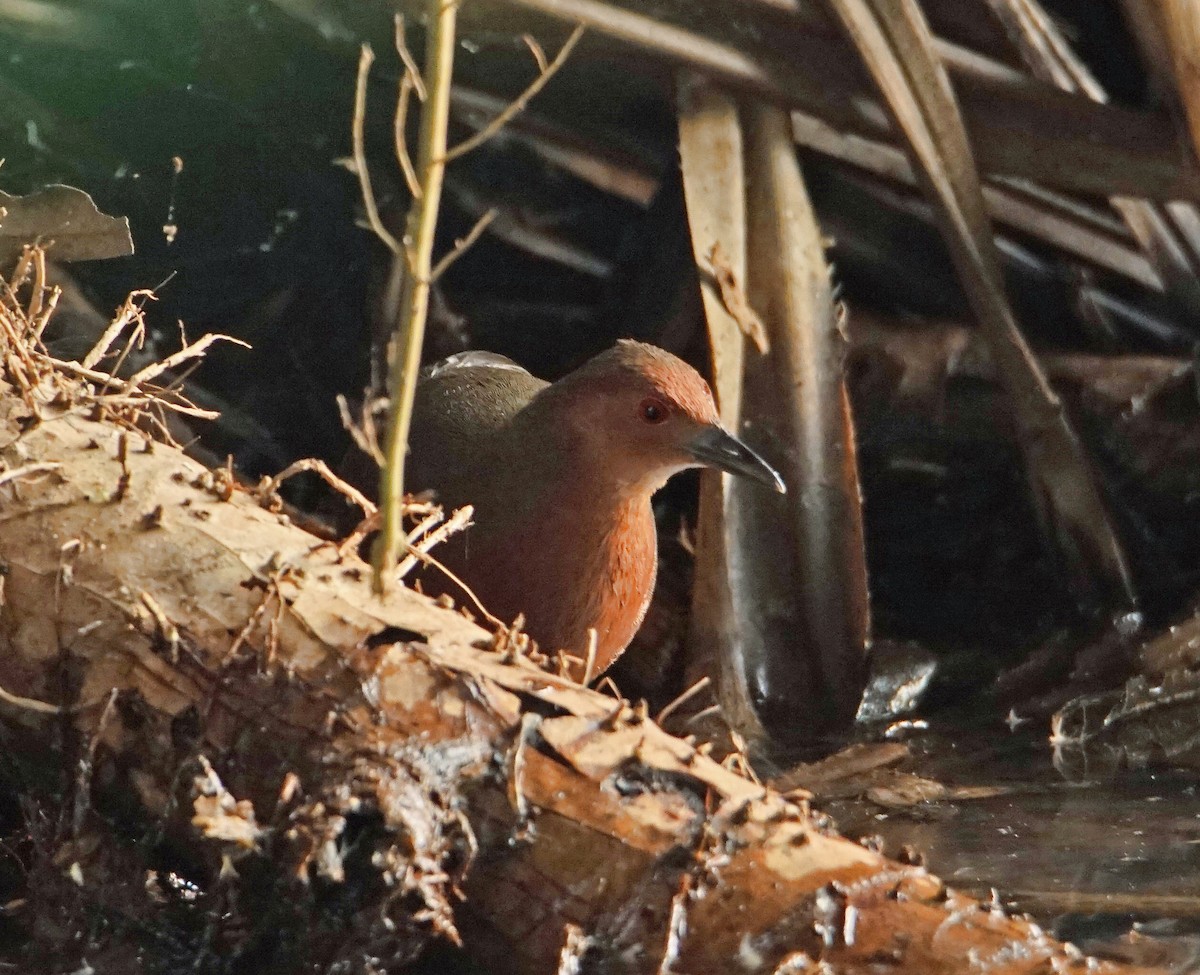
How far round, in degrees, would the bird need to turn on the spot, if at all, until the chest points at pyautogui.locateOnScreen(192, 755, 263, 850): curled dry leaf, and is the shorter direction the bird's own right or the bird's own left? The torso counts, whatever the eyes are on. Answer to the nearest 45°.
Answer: approximately 90° to the bird's own right

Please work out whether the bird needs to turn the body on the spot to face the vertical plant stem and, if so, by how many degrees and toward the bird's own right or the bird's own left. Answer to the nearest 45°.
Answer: approximately 90° to the bird's own right

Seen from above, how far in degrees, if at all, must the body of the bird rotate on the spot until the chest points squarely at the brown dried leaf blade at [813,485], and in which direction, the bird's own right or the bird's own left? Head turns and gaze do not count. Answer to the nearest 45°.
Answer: approximately 45° to the bird's own left

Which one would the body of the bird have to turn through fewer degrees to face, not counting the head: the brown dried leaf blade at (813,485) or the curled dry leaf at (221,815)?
the brown dried leaf blade

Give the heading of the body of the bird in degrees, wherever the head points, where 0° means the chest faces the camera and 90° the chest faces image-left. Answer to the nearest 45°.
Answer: approximately 270°

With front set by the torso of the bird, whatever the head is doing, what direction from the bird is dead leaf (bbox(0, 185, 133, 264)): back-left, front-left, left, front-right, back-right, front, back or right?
back

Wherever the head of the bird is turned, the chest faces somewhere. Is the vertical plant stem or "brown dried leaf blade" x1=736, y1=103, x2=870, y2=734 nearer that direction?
the brown dried leaf blade
